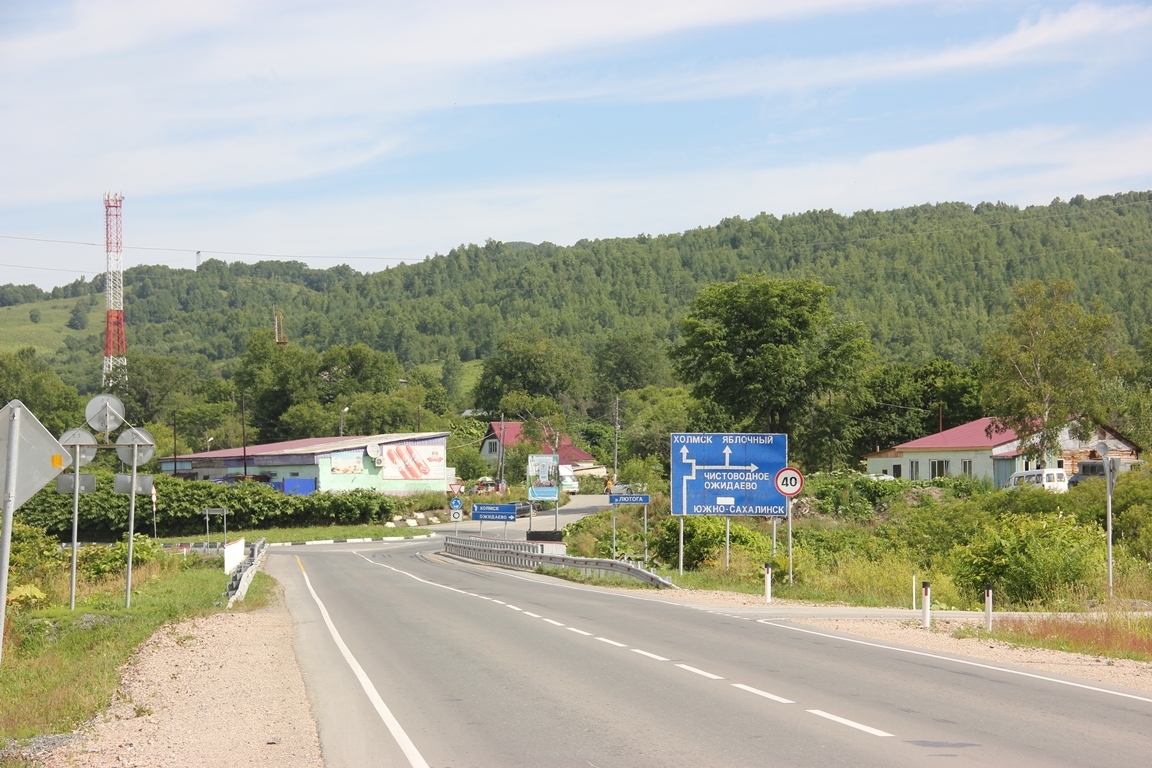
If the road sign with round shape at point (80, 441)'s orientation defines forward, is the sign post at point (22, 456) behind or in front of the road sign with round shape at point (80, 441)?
behind

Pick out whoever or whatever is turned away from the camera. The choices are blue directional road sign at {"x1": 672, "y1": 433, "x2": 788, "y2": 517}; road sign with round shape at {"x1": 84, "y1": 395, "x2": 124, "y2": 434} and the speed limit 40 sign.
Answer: the road sign with round shape

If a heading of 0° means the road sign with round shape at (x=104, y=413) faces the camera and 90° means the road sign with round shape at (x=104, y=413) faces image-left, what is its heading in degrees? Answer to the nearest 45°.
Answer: approximately 180°

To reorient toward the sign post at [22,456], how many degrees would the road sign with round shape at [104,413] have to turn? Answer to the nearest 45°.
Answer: approximately 180°

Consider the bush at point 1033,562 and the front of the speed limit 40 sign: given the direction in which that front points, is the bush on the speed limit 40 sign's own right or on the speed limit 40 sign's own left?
on the speed limit 40 sign's own left

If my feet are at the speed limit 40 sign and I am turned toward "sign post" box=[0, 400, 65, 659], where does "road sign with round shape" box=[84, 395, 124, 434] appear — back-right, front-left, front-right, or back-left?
front-right

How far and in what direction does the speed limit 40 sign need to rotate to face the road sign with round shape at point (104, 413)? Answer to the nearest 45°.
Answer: approximately 45° to its right

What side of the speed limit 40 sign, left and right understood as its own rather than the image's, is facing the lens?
front

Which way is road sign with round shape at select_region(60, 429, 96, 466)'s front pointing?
away from the camera

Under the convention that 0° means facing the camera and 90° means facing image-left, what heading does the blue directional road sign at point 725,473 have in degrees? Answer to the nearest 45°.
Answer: approximately 0°
